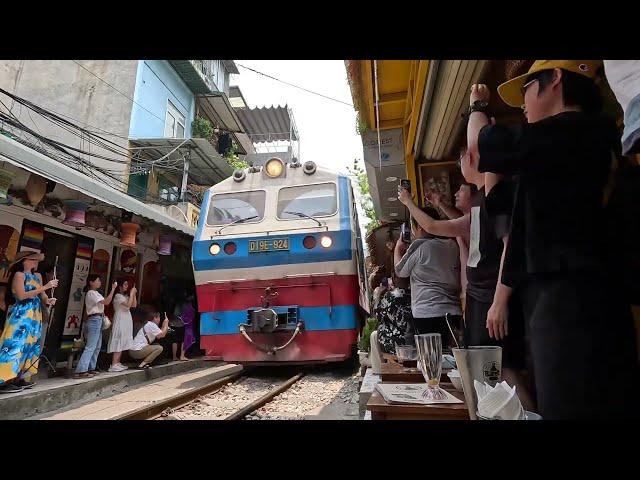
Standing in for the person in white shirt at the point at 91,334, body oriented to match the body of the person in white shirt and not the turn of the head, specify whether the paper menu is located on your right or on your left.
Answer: on your right

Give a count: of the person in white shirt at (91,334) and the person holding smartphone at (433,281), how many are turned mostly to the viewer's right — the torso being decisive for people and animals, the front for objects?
1

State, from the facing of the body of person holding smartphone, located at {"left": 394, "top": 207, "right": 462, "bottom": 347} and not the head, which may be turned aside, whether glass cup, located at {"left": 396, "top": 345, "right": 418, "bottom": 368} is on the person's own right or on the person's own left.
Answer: on the person's own left

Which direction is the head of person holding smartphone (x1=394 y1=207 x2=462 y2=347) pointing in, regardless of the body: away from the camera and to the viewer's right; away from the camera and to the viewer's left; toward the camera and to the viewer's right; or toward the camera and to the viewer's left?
away from the camera and to the viewer's left

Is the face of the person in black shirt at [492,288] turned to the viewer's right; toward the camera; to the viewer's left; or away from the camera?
to the viewer's left

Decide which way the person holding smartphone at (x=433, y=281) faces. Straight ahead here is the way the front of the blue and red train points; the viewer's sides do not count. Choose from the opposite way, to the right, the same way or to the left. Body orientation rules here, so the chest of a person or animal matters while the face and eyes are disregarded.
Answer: the opposite way

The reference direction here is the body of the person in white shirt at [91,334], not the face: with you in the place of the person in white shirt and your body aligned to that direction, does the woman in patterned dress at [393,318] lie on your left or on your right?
on your right

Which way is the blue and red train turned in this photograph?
toward the camera

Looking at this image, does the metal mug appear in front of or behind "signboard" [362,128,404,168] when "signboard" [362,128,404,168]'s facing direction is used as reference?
in front

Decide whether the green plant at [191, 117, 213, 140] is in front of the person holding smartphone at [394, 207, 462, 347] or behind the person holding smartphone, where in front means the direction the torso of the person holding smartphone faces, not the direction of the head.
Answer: in front

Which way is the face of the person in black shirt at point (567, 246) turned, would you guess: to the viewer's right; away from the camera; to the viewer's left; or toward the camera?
to the viewer's left

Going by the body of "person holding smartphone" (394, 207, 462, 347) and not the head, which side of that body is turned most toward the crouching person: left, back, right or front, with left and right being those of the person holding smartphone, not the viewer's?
front

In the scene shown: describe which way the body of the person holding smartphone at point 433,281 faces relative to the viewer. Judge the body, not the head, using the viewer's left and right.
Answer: facing away from the viewer and to the left of the viewer
